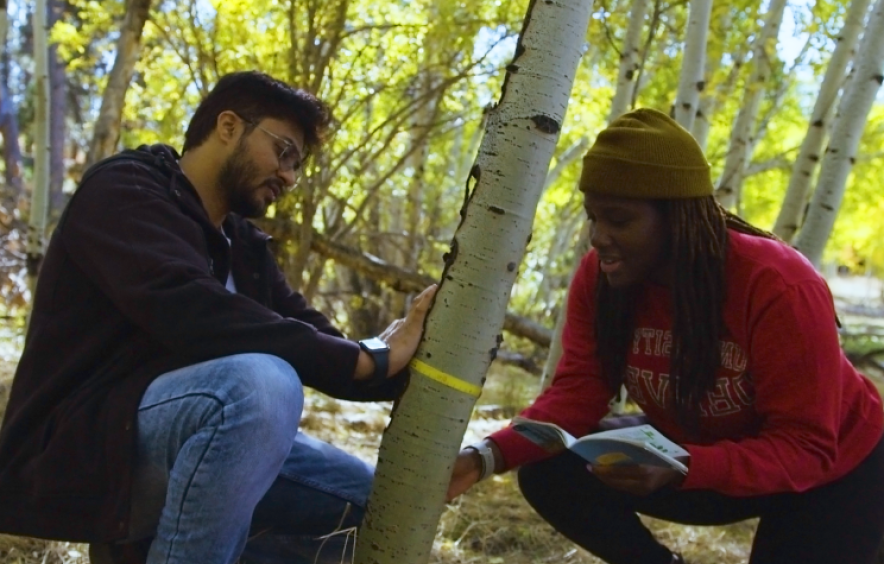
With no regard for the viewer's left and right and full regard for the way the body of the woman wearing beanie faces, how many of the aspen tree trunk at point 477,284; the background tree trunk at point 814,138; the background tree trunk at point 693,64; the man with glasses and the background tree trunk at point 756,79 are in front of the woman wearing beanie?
2

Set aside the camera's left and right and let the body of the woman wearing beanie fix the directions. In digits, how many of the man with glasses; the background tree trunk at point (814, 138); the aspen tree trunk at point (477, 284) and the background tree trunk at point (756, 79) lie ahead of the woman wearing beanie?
2

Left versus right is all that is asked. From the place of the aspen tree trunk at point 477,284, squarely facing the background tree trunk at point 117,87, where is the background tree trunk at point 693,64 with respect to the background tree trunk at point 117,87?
right

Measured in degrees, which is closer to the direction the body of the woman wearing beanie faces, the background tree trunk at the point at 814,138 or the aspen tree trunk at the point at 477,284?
the aspen tree trunk

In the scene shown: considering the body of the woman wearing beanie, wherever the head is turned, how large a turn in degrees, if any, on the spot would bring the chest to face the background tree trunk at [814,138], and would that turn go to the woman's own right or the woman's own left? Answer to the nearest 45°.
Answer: approximately 135° to the woman's own right

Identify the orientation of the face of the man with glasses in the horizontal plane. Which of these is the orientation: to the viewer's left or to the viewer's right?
to the viewer's right

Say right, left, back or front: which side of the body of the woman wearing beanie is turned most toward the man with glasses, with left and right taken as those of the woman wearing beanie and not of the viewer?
front

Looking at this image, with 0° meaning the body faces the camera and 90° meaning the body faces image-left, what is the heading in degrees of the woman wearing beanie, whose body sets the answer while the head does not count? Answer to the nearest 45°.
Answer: approximately 45°

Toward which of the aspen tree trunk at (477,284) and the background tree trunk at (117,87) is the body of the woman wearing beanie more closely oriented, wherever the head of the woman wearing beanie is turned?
the aspen tree trunk

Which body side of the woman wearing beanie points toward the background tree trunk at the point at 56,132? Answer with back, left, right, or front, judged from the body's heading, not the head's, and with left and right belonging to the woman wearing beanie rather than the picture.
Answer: right

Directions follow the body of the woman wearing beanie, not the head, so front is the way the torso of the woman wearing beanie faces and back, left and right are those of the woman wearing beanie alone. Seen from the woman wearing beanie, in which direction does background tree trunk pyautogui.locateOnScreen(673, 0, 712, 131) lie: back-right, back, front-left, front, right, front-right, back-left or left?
back-right

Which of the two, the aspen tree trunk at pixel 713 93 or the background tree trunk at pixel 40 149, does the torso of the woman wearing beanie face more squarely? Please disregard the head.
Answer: the background tree trunk

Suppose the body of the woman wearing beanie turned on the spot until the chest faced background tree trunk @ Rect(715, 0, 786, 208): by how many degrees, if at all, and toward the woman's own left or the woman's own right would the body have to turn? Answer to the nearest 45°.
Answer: approximately 135° to the woman's own right
